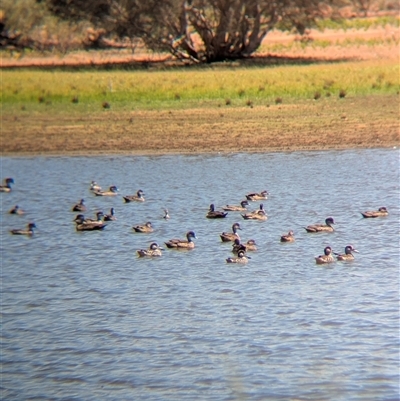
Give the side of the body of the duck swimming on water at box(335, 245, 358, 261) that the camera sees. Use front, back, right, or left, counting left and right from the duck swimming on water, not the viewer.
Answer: right

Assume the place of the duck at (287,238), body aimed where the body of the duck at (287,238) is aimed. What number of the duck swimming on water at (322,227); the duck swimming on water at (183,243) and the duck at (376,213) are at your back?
1

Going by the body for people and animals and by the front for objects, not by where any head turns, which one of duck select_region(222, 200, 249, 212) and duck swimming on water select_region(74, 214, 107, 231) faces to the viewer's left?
the duck swimming on water

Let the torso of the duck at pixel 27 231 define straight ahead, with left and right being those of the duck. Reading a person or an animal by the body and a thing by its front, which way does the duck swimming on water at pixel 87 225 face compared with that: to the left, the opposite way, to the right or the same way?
the opposite way

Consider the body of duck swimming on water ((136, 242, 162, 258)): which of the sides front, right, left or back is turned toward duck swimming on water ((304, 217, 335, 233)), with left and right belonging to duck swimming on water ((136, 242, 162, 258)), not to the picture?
front

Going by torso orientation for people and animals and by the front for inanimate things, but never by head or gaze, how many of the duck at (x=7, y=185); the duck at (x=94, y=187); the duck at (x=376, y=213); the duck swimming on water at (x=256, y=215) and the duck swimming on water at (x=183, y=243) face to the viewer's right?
4

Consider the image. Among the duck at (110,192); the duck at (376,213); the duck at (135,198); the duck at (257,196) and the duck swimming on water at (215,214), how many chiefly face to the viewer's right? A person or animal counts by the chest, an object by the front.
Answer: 4

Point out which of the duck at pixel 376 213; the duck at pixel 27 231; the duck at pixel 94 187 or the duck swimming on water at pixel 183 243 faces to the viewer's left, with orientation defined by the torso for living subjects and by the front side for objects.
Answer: the duck at pixel 94 187

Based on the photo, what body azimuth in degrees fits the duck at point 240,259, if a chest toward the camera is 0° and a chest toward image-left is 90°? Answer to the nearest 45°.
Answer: approximately 270°

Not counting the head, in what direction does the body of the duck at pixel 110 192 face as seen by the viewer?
to the viewer's right

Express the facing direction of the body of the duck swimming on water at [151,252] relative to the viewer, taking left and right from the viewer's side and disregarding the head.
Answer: facing to the right of the viewer

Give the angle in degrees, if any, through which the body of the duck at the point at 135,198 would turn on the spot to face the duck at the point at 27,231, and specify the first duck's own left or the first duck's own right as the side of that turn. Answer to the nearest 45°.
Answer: approximately 135° to the first duck's own right

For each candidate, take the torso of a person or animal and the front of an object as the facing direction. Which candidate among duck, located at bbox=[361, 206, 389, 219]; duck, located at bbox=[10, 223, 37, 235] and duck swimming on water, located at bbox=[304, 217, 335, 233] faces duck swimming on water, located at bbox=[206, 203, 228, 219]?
duck, located at bbox=[10, 223, 37, 235]

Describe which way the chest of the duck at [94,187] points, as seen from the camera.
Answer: to the viewer's left
